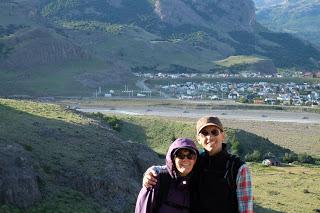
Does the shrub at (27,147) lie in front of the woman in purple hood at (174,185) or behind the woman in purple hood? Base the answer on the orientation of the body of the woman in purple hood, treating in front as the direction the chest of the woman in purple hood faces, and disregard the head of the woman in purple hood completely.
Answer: behind

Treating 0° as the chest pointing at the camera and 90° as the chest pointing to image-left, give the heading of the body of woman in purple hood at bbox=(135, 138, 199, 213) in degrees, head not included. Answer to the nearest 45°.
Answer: approximately 315°

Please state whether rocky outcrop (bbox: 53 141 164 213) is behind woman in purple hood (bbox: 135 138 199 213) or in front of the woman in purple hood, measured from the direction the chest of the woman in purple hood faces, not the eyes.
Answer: behind
